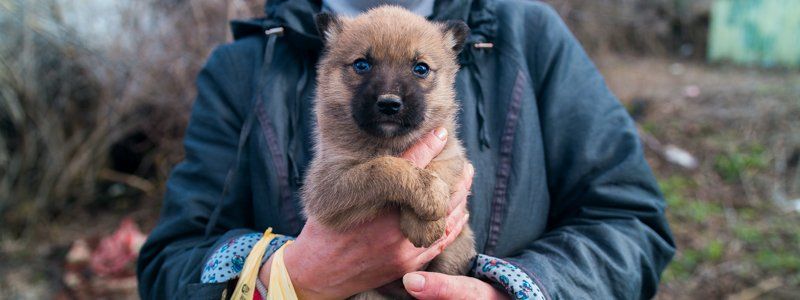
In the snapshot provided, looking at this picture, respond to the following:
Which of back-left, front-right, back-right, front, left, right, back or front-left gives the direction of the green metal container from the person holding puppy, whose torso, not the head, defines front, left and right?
back-left

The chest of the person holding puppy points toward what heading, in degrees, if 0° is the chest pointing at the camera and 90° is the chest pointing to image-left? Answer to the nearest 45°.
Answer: approximately 0°

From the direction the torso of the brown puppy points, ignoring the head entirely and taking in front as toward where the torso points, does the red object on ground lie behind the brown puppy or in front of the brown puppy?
behind

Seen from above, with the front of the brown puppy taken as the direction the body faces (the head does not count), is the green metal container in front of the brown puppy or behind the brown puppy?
behind

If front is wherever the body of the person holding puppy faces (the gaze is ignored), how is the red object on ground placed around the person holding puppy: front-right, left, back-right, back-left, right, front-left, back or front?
back-right

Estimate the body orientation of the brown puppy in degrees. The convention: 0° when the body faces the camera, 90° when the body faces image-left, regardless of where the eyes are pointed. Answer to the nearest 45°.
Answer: approximately 0°
